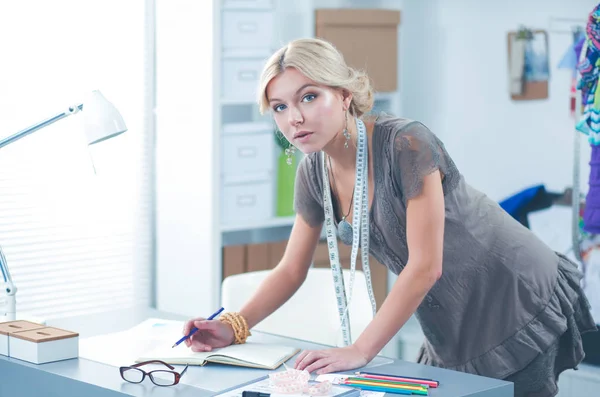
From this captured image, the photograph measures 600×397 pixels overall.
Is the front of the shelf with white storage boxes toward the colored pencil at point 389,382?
yes

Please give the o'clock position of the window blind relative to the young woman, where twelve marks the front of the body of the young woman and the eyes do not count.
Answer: The window blind is roughly at 3 o'clock from the young woman.

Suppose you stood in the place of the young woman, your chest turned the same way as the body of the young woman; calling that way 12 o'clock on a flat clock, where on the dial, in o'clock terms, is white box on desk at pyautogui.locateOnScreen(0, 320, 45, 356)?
The white box on desk is roughly at 1 o'clock from the young woman.

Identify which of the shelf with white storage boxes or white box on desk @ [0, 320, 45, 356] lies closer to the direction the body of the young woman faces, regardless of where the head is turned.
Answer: the white box on desk

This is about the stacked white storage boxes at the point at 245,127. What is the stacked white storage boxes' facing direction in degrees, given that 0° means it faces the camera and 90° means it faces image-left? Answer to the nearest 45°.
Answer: approximately 0°

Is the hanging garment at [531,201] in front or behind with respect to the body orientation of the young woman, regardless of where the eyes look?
behind
